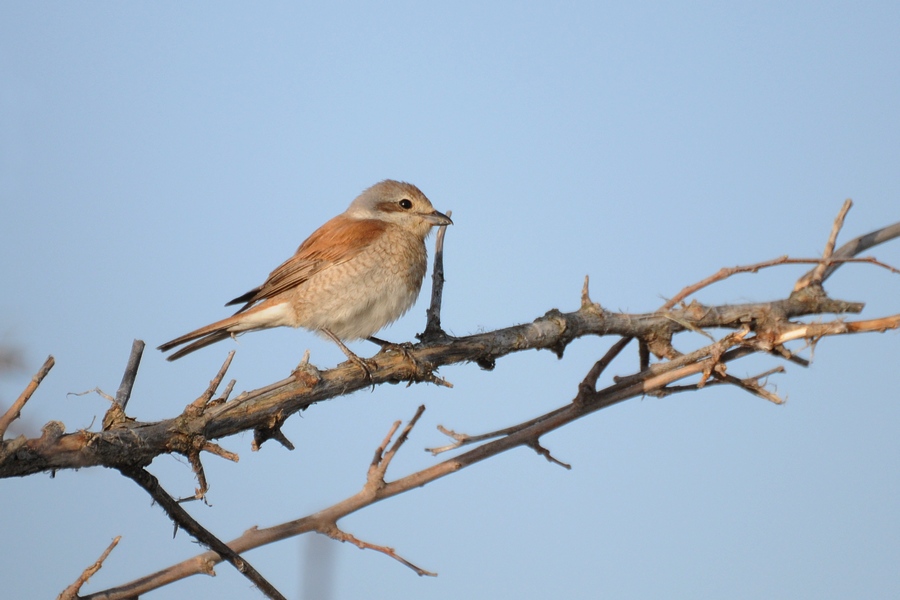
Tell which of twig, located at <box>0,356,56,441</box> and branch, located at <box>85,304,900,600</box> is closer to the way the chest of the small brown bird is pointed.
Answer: the branch

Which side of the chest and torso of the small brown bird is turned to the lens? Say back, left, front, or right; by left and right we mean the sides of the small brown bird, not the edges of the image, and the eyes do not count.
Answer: right

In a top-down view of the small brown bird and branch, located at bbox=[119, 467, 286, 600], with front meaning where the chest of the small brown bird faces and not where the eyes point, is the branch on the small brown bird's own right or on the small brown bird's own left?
on the small brown bird's own right

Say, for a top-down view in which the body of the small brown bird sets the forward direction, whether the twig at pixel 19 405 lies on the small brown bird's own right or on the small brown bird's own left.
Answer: on the small brown bird's own right
